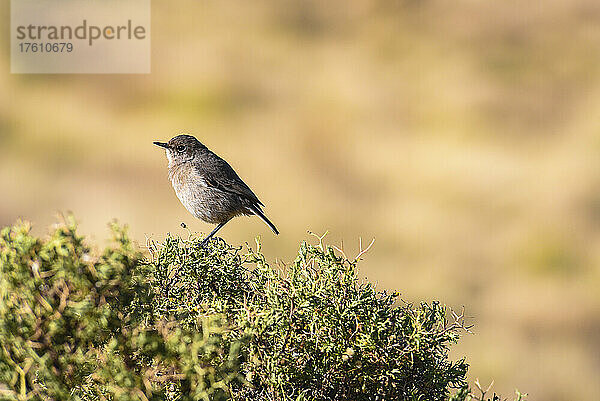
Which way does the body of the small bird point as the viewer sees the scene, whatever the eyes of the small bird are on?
to the viewer's left
